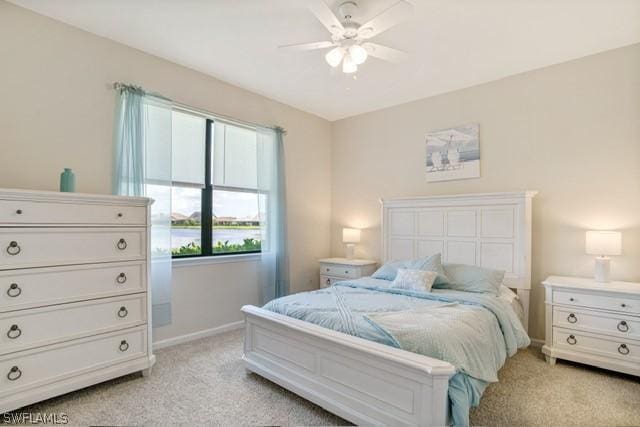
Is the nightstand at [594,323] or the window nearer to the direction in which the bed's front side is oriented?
the window

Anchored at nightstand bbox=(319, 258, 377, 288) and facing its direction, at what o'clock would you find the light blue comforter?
The light blue comforter is roughly at 10 o'clock from the nightstand.

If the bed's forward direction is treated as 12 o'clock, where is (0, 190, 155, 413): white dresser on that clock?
The white dresser is roughly at 1 o'clock from the bed.

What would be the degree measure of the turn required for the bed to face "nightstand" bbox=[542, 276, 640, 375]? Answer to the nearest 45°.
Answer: approximately 135° to its left

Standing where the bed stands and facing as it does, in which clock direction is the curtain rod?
The curtain rod is roughly at 2 o'clock from the bed.

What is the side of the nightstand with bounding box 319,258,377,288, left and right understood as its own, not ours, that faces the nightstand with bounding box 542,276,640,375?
left

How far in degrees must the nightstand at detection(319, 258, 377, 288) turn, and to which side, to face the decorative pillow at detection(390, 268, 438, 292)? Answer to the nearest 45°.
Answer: approximately 90° to its left

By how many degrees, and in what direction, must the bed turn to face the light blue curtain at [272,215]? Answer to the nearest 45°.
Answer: approximately 90° to its right

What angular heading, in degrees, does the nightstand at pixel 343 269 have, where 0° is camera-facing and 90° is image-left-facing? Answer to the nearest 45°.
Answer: approximately 45°

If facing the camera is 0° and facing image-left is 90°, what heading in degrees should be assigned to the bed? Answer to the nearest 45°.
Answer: approximately 45°
